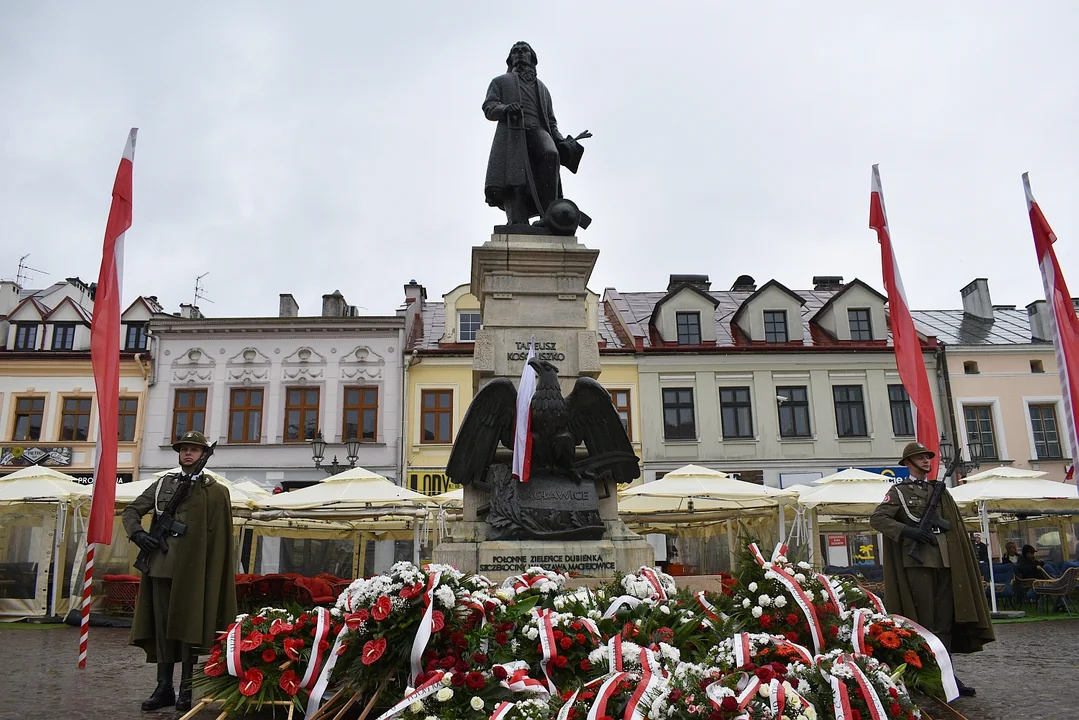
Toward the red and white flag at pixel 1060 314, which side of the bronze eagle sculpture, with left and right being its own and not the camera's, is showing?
left

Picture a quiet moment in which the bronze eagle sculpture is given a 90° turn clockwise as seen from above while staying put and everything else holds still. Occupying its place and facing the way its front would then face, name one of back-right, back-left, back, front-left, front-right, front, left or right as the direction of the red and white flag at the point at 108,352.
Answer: front

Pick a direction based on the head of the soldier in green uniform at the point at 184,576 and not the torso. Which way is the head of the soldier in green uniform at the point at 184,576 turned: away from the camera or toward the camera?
toward the camera

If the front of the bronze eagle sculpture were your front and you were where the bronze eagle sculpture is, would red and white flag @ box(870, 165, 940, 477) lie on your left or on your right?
on your left

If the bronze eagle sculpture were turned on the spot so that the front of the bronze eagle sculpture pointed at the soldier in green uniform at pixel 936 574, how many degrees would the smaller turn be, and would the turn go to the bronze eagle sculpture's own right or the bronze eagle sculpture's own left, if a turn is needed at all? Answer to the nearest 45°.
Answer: approximately 90° to the bronze eagle sculpture's own left

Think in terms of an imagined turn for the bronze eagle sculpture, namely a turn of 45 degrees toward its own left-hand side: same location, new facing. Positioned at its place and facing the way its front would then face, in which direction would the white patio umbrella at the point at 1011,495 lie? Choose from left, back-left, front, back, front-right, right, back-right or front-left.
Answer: left

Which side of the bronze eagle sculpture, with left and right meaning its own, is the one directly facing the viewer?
front

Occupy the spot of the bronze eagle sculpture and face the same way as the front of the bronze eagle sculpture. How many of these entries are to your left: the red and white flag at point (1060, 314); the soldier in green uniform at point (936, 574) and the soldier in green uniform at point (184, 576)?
2

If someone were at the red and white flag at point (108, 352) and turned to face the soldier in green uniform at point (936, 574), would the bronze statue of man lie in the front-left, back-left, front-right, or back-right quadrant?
front-left
